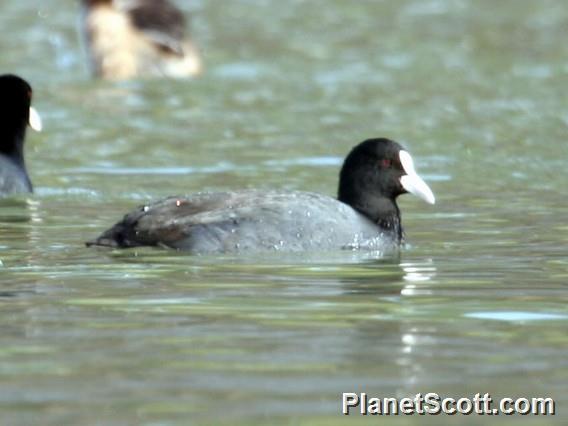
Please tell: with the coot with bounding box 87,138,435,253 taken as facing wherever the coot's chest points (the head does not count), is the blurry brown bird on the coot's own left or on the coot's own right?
on the coot's own left

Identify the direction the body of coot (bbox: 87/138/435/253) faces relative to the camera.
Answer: to the viewer's right

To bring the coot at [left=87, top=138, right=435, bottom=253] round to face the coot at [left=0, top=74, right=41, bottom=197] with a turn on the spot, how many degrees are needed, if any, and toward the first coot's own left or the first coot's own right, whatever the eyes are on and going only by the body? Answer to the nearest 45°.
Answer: approximately 135° to the first coot's own left

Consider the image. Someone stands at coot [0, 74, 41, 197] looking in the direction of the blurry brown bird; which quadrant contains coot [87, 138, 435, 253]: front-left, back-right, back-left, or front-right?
back-right
